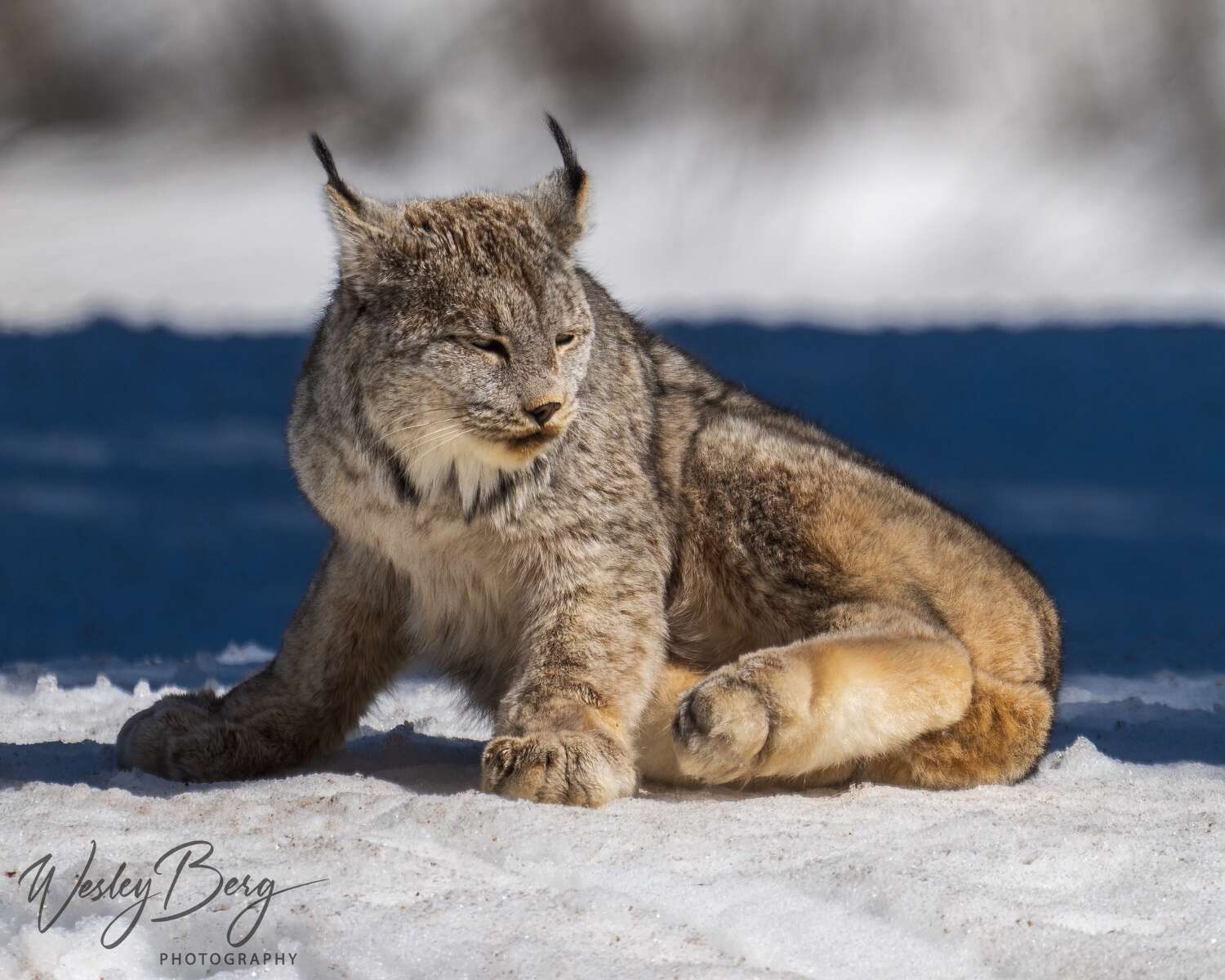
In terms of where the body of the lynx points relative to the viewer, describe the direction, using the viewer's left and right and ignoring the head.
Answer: facing the viewer and to the left of the viewer
